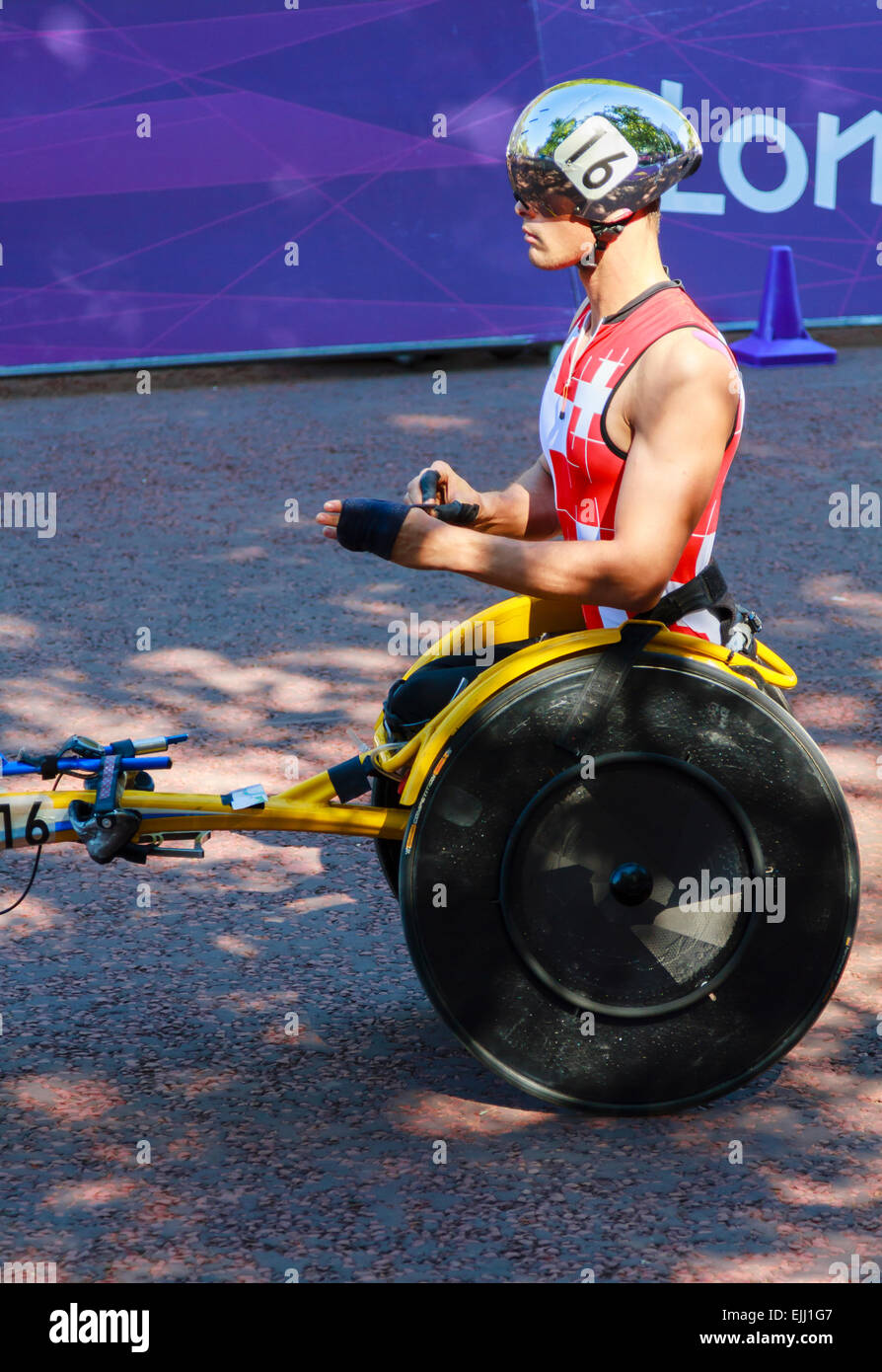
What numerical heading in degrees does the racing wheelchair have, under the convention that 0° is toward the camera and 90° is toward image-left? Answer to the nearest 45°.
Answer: approximately 90°

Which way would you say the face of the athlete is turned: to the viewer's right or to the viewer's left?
to the viewer's left

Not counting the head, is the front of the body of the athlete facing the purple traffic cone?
no

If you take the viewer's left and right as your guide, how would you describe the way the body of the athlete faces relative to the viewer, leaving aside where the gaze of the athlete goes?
facing to the left of the viewer
